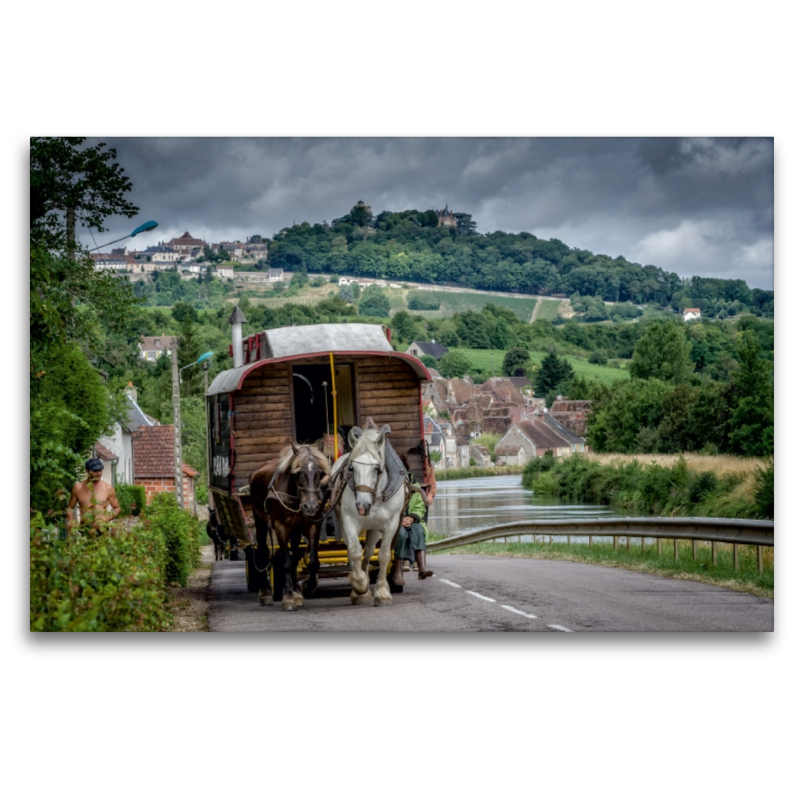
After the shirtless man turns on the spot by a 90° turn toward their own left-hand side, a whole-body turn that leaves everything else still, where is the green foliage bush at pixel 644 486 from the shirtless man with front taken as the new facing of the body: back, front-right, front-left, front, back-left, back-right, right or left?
front

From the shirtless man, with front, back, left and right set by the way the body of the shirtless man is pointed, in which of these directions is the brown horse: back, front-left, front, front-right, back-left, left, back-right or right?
left

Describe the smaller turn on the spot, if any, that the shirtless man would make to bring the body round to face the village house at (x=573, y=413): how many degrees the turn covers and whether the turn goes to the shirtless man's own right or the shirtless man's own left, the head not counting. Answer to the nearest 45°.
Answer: approximately 90° to the shirtless man's own left

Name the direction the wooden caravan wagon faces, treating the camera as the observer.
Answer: facing the viewer

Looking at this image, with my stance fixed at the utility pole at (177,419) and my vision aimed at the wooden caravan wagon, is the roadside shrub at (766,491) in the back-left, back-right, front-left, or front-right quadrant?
front-left

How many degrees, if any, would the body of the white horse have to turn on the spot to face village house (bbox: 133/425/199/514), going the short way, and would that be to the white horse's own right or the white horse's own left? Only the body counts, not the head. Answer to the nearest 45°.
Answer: approximately 135° to the white horse's own right

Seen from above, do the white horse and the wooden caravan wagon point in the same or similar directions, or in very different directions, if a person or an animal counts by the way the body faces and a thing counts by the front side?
same or similar directions

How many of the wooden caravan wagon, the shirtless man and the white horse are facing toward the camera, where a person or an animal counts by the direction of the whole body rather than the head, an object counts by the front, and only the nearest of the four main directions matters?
3

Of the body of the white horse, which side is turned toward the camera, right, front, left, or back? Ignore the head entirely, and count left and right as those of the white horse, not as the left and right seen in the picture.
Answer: front

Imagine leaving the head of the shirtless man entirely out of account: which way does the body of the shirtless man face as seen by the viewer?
toward the camera
